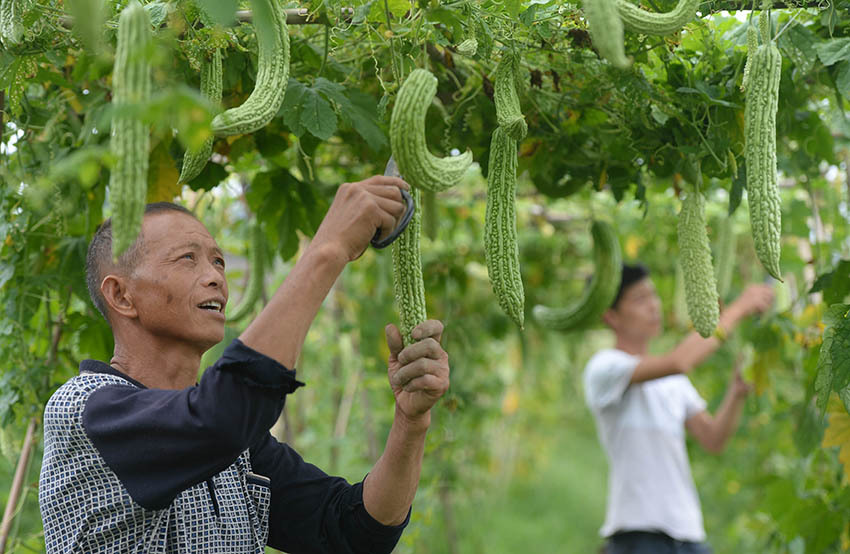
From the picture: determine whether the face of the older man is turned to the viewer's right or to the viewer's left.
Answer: to the viewer's right

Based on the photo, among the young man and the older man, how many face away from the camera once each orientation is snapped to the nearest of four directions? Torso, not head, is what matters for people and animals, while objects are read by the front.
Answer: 0

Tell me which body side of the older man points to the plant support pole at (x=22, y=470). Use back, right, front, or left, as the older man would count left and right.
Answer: back

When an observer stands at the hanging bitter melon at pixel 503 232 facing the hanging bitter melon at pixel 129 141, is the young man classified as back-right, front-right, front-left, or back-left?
back-right

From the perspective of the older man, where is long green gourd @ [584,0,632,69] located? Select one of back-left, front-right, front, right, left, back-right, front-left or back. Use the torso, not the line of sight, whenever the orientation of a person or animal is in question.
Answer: front

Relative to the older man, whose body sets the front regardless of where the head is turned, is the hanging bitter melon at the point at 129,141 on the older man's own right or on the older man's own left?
on the older man's own right

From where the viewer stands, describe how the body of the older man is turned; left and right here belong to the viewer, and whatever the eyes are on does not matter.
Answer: facing the viewer and to the right of the viewer
